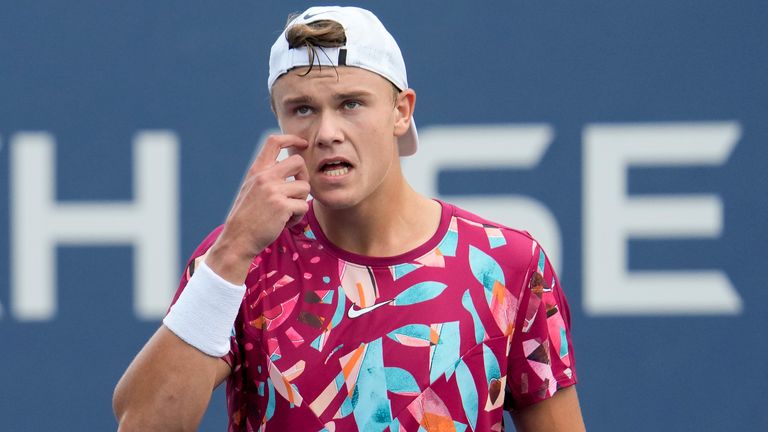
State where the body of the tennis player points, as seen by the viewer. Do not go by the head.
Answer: toward the camera
